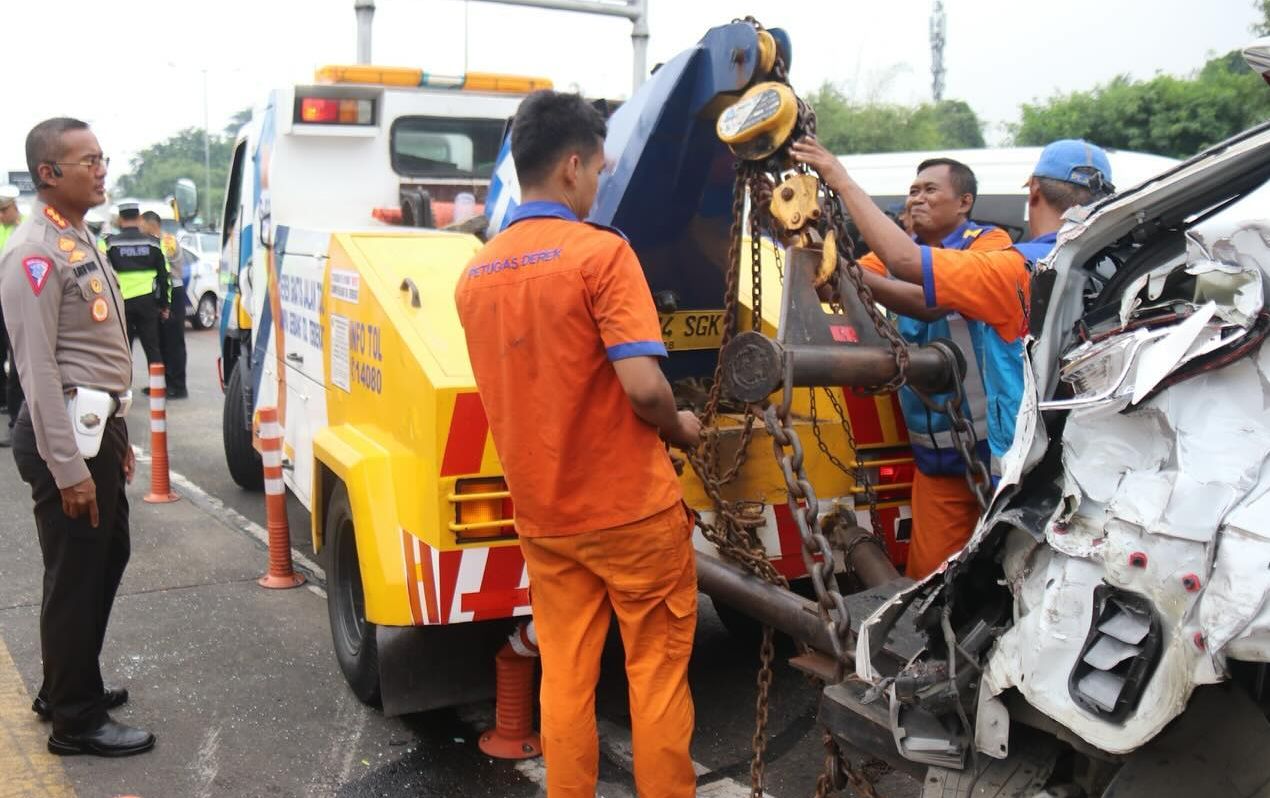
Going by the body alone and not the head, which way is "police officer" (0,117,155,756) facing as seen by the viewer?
to the viewer's right

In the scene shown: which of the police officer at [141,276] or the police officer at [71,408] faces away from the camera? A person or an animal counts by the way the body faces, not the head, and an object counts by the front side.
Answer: the police officer at [141,276]

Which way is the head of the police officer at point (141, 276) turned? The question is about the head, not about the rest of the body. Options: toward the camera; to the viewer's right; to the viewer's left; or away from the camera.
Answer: away from the camera

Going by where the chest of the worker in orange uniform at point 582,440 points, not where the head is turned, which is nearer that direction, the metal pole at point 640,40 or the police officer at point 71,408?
the metal pole

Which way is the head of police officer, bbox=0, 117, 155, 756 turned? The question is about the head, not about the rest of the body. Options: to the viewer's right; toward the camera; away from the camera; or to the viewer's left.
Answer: to the viewer's right

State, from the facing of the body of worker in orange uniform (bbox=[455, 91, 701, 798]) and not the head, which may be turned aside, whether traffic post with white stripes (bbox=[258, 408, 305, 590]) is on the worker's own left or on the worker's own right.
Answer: on the worker's own left

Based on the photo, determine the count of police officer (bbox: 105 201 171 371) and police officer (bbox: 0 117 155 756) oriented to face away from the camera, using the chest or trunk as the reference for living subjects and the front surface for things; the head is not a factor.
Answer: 1

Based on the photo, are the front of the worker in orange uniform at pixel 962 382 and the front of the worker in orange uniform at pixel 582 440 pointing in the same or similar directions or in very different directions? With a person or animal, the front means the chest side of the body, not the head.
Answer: very different directions

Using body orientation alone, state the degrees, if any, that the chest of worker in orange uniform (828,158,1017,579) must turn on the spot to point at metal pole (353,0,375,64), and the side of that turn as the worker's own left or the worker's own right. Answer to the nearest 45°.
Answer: approximately 90° to the worker's own right

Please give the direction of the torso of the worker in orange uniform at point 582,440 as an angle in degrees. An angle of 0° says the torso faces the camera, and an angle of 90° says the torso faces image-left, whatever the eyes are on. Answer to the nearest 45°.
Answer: approximately 225°
